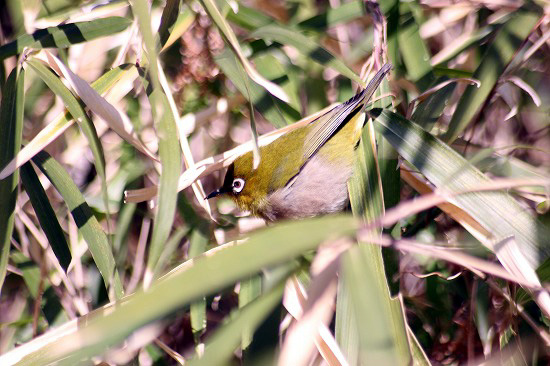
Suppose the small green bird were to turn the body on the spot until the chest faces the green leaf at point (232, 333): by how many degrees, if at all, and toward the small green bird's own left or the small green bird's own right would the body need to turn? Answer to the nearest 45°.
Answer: approximately 90° to the small green bird's own left

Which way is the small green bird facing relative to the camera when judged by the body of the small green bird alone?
to the viewer's left

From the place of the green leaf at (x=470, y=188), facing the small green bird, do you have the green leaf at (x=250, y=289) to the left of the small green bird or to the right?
left
